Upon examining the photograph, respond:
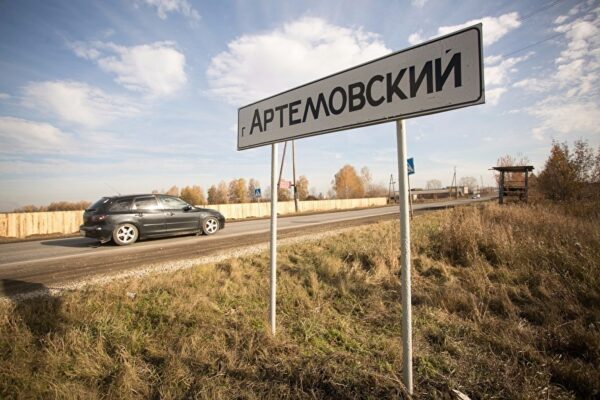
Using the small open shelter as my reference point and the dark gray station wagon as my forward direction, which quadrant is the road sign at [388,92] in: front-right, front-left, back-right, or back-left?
front-left

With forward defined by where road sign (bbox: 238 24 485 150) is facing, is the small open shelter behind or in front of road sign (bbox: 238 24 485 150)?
behind

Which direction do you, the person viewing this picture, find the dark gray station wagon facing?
facing away from the viewer and to the right of the viewer

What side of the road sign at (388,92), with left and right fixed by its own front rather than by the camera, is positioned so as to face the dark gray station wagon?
right

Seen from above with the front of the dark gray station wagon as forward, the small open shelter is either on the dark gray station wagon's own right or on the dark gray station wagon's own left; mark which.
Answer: on the dark gray station wagon's own right

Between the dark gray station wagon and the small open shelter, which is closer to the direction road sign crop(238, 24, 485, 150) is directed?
the dark gray station wagon

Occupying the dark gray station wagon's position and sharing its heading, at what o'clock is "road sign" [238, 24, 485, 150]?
The road sign is roughly at 4 o'clock from the dark gray station wagon.

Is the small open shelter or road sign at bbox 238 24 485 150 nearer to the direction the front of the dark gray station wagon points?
the small open shelter

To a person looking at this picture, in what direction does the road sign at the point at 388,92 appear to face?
facing the viewer and to the left of the viewer
